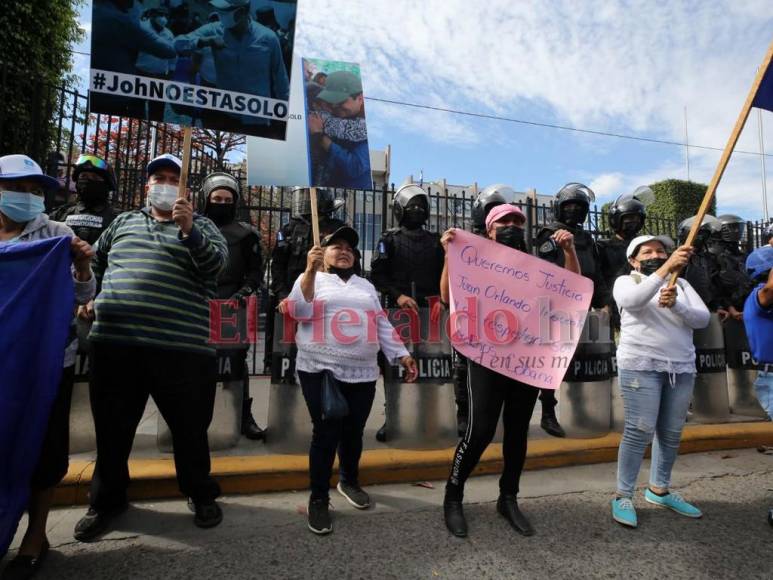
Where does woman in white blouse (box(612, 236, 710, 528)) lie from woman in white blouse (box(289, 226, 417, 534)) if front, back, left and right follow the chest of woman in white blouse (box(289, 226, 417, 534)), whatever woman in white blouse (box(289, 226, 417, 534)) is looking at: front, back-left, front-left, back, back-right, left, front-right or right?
left

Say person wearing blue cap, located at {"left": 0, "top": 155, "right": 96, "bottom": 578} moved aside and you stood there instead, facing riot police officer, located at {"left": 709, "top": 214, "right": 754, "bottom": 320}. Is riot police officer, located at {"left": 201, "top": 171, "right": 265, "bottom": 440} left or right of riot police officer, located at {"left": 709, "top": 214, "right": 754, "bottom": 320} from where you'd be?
left

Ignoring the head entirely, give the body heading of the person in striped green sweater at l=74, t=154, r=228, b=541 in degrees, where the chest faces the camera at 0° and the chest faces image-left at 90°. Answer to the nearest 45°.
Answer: approximately 0°

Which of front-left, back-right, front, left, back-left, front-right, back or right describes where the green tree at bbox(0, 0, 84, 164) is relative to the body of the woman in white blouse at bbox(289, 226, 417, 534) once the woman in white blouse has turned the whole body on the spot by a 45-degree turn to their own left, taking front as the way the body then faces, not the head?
back

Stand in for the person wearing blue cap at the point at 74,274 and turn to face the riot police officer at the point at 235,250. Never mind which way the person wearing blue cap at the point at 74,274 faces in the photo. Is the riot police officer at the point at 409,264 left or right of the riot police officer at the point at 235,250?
right

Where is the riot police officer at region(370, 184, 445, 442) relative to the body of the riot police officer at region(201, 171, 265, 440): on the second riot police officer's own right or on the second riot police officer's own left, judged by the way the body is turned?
on the second riot police officer's own left

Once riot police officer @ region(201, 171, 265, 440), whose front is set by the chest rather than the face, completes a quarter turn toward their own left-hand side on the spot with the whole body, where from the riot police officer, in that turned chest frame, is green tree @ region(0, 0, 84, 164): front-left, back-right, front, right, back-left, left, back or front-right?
back-left

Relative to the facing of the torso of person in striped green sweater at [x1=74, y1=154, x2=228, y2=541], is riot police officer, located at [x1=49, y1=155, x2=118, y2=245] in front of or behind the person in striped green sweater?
behind

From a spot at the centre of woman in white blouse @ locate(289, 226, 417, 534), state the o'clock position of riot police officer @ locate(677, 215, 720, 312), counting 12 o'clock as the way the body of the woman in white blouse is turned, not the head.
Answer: The riot police officer is roughly at 8 o'clock from the woman in white blouse.
